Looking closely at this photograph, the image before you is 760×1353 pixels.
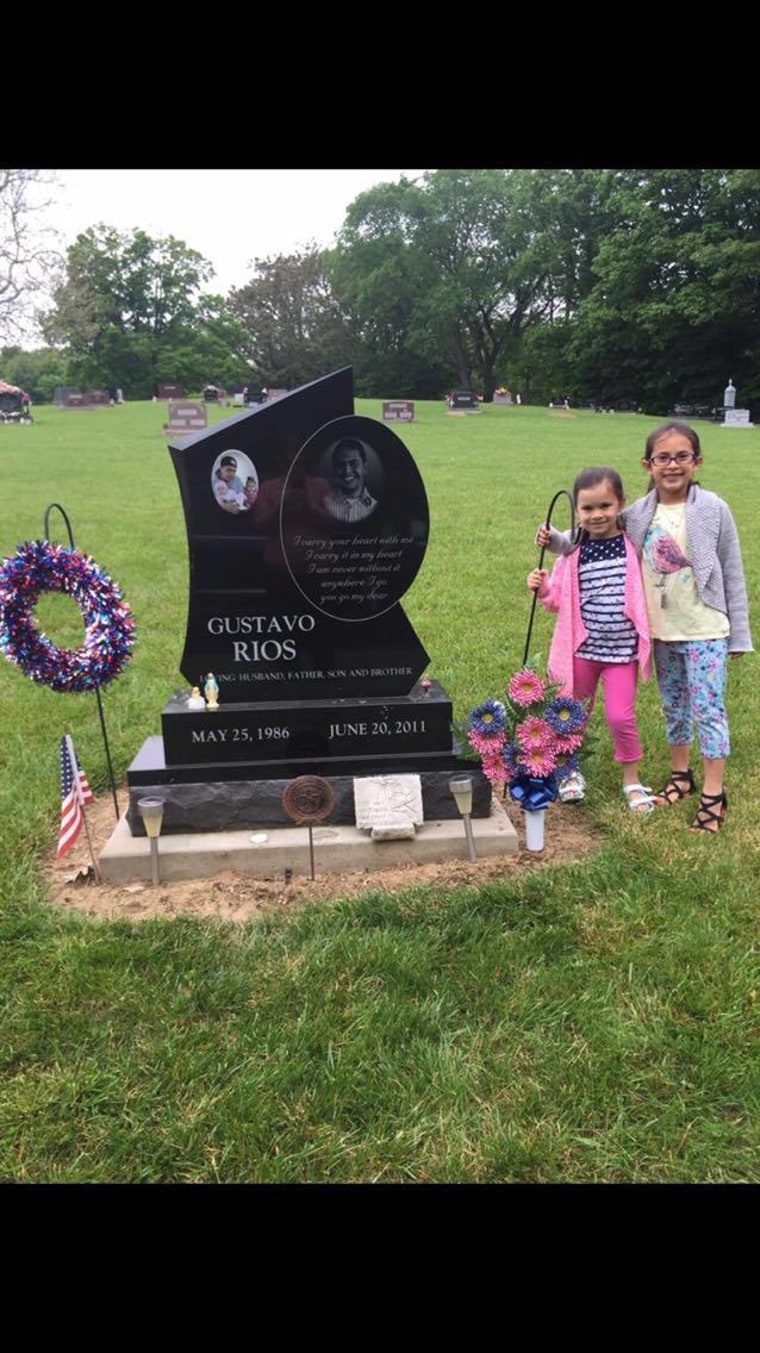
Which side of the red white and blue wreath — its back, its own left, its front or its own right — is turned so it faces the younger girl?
left

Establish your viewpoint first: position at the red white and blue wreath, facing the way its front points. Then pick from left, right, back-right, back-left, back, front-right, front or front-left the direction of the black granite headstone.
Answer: left

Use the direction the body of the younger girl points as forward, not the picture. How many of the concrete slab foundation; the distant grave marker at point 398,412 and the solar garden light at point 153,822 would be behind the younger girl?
1

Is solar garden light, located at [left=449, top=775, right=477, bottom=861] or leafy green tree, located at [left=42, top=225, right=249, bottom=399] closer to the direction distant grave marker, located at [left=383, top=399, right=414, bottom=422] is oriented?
the solar garden light

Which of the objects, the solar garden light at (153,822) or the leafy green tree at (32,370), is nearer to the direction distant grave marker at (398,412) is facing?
the solar garden light

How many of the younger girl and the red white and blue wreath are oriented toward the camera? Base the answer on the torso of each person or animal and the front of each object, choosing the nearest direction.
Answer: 2

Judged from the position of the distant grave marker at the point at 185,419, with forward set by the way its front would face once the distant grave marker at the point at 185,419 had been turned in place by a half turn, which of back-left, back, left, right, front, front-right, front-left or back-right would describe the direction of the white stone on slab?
back
